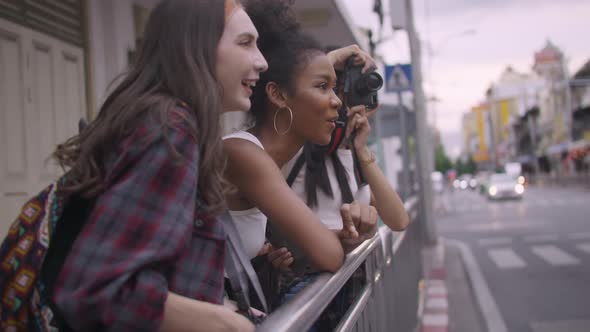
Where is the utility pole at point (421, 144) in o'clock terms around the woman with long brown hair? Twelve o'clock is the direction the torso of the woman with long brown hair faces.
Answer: The utility pole is roughly at 10 o'clock from the woman with long brown hair.

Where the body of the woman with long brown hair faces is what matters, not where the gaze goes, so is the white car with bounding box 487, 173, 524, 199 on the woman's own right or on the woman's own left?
on the woman's own left

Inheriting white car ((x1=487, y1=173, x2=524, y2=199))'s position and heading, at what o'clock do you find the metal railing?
The metal railing is roughly at 12 o'clock from the white car.

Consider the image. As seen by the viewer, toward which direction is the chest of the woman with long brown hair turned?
to the viewer's right

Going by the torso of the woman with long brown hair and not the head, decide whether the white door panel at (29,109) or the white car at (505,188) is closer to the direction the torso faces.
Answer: the white car

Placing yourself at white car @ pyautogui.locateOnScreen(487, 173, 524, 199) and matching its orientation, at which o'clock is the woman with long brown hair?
The woman with long brown hair is roughly at 12 o'clock from the white car.

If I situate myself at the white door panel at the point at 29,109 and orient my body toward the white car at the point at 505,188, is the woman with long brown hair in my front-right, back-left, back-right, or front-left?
back-right

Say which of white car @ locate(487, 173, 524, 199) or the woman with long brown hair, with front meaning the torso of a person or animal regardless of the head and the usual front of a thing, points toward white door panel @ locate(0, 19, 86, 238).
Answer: the white car

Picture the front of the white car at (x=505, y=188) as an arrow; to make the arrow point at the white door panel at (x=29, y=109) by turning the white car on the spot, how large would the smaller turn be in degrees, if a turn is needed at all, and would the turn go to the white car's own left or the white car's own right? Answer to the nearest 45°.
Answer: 0° — it already faces it

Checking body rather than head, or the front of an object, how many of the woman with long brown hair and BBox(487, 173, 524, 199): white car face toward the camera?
1
